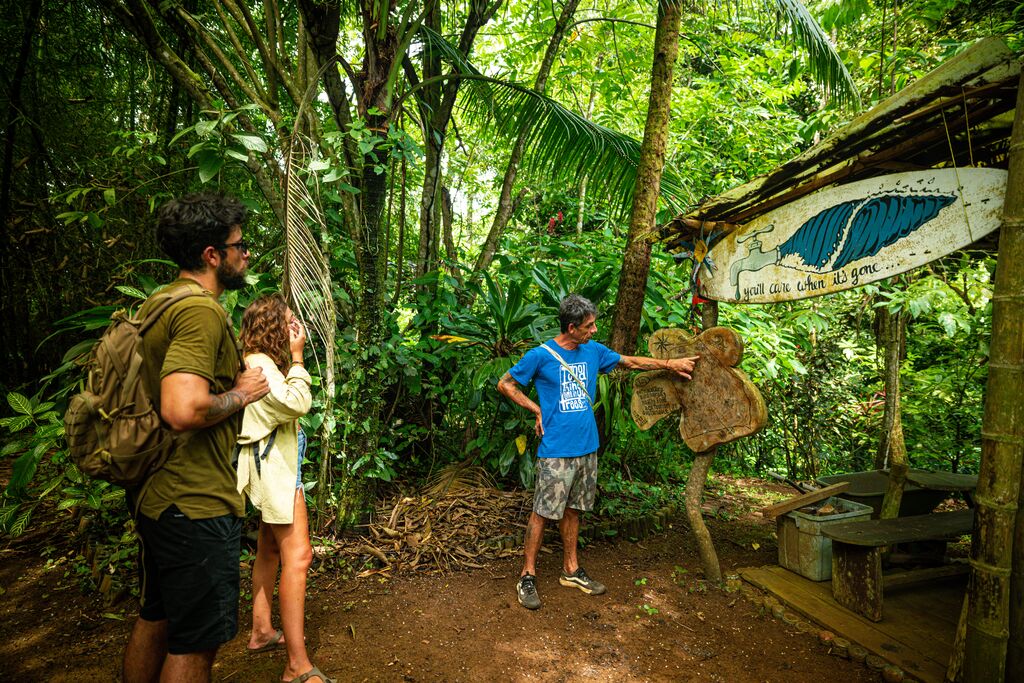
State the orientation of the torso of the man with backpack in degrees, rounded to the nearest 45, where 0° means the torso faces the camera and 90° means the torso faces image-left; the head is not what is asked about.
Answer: approximately 270°

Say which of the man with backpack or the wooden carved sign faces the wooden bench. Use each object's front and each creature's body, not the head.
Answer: the man with backpack

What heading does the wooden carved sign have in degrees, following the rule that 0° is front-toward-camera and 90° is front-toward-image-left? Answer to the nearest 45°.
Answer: approximately 0°

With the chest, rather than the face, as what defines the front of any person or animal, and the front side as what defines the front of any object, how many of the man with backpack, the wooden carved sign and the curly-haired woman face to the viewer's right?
2

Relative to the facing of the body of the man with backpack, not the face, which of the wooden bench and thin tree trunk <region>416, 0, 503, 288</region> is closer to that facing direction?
the wooden bench

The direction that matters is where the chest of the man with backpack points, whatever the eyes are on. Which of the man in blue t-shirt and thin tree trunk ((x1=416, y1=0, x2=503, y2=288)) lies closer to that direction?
the man in blue t-shirt

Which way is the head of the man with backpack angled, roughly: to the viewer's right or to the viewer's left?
to the viewer's right

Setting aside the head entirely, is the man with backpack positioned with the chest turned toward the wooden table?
yes

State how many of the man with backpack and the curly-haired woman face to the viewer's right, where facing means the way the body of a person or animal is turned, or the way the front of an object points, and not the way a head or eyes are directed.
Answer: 2

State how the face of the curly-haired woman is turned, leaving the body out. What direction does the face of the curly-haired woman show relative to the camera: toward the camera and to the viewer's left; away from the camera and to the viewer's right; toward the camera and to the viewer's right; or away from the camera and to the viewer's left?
away from the camera and to the viewer's right

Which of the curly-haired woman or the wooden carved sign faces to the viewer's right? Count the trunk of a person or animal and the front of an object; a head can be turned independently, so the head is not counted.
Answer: the curly-haired woman

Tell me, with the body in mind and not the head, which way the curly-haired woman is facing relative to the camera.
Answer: to the viewer's right
